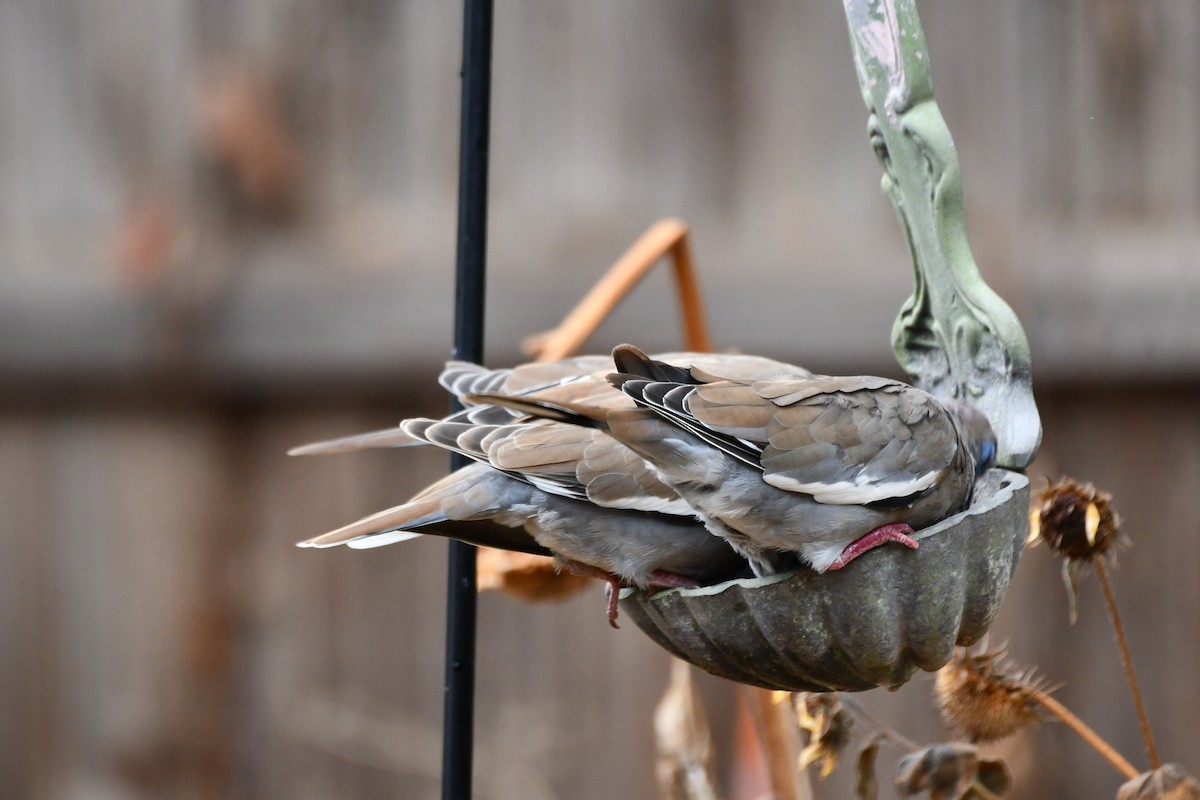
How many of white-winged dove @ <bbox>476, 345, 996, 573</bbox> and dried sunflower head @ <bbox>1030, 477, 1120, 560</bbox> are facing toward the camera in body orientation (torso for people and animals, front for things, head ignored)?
1

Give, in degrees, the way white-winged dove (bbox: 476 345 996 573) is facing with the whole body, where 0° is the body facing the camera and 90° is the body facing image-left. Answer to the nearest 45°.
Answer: approximately 270°

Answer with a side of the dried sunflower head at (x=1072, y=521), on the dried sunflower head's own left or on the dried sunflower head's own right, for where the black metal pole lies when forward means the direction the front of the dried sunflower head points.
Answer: on the dried sunflower head's own right

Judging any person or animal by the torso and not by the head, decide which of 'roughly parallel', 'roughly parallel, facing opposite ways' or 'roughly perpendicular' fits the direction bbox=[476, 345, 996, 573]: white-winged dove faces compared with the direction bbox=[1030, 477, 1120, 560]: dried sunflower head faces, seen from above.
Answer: roughly perpendicular

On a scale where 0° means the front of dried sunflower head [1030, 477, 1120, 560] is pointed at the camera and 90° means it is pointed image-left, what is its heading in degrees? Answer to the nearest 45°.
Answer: approximately 0°
